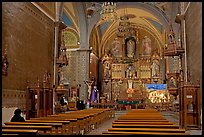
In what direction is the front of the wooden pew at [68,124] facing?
away from the camera

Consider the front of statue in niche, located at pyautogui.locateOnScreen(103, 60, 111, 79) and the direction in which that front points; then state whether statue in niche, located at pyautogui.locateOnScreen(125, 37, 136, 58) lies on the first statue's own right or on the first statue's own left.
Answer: on the first statue's own left

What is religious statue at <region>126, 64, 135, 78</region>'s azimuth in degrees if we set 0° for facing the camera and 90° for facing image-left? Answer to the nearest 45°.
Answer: approximately 0°

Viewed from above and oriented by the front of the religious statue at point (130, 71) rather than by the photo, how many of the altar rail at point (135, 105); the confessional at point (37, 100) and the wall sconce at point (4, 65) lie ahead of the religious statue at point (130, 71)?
3

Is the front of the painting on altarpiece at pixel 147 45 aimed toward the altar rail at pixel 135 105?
yes

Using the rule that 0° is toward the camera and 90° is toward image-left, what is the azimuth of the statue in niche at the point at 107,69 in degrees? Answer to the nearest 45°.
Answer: approximately 0°

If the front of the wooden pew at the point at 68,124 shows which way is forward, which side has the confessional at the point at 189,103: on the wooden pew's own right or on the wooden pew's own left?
on the wooden pew's own right
